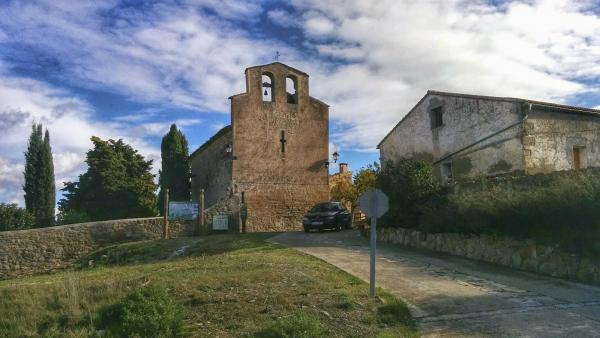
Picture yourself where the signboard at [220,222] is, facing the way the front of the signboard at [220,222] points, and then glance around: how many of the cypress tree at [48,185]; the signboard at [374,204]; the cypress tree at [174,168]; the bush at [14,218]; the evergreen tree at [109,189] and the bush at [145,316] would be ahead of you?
2

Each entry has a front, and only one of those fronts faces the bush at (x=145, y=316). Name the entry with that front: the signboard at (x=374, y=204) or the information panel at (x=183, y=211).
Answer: the information panel

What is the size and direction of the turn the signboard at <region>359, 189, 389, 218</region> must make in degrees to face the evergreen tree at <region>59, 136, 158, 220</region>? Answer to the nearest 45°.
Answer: approximately 45° to its left

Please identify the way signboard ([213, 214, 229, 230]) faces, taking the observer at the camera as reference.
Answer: facing the viewer

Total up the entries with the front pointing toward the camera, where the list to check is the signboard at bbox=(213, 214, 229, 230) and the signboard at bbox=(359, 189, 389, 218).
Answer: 1

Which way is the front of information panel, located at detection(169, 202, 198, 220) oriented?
toward the camera

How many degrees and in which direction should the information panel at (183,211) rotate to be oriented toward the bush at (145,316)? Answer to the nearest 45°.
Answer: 0° — it already faces it

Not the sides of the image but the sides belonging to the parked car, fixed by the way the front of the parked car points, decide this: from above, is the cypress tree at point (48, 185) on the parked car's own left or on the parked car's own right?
on the parked car's own right

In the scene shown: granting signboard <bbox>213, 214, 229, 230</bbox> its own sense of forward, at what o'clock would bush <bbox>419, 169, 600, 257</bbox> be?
The bush is roughly at 11 o'clock from the signboard.

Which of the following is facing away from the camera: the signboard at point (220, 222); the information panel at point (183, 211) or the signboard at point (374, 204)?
the signboard at point (374, 204)

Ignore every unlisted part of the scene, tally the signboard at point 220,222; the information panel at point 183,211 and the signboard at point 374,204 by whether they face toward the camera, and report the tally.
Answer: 2

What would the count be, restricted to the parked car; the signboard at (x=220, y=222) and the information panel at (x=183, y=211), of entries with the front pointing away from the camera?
0

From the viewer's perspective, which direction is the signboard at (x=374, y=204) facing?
away from the camera

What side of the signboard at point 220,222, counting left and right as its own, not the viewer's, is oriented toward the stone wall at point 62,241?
right

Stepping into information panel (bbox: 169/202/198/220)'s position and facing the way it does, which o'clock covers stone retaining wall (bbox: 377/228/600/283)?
The stone retaining wall is roughly at 11 o'clock from the information panel.

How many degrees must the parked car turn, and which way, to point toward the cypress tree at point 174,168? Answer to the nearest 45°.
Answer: approximately 90° to its right

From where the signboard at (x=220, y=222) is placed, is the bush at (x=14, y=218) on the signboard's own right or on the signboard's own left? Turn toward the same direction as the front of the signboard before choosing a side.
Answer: on the signboard's own right
